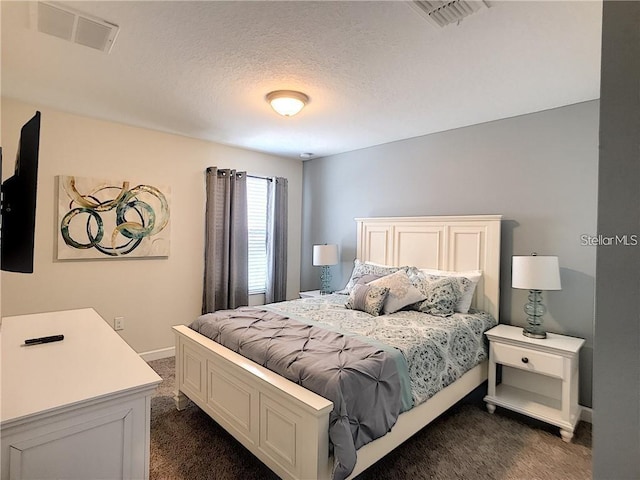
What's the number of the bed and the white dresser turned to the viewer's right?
1

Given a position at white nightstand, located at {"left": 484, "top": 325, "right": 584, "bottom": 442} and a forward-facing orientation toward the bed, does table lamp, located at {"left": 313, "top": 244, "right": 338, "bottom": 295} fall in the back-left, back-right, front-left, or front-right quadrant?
front-right

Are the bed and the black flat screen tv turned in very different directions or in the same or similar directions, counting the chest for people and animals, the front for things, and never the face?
very different directions

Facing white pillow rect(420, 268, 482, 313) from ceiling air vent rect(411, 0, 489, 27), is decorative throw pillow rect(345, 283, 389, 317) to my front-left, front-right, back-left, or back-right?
front-left

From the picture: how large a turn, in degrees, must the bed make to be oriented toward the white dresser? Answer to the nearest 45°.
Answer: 0° — it already faces it

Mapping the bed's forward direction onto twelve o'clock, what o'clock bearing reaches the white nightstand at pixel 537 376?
The white nightstand is roughly at 7 o'clock from the bed.

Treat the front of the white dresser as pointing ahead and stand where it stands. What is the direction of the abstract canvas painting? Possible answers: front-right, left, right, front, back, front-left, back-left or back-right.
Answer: left

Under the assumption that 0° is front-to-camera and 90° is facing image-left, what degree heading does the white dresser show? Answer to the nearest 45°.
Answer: approximately 270°

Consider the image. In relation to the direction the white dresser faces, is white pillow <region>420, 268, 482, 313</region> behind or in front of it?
in front

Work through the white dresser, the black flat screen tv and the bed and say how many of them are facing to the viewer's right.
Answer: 2

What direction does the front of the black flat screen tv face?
to the viewer's right

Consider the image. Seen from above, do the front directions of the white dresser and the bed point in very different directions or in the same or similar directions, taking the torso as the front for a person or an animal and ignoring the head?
very different directions
